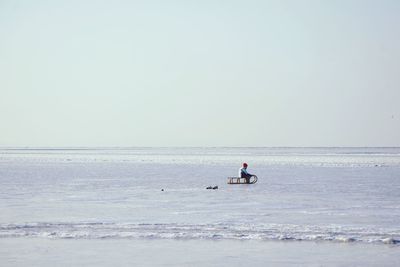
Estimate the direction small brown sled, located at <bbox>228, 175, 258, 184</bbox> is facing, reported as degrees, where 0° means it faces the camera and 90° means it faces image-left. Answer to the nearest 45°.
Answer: approximately 270°
